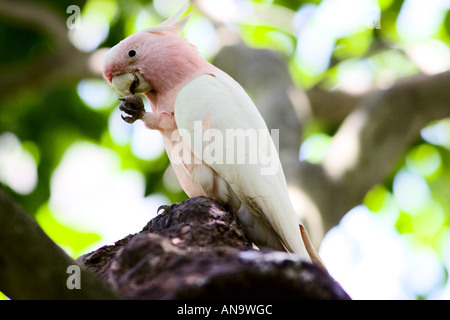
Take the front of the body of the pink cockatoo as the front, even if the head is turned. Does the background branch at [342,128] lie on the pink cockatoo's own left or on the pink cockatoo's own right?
on the pink cockatoo's own right

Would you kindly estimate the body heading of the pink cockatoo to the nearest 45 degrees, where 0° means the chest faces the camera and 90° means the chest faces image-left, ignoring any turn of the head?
approximately 90°
